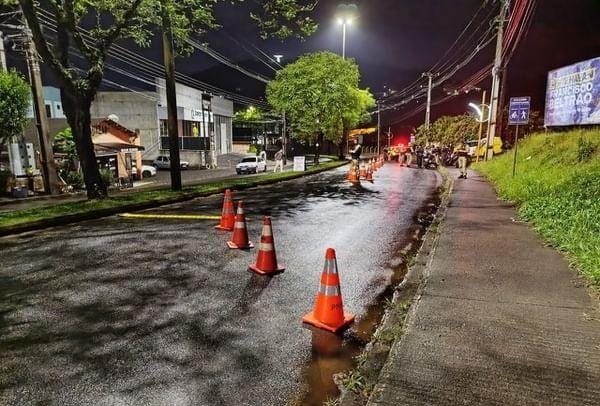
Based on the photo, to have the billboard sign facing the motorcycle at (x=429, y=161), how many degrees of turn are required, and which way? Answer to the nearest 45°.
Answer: approximately 90° to its right

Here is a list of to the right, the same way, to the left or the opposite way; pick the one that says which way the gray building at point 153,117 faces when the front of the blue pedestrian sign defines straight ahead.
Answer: to the left

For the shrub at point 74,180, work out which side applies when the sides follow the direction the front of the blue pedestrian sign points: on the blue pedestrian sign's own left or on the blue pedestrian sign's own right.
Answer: on the blue pedestrian sign's own right

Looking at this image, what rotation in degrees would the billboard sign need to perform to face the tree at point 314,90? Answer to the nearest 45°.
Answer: approximately 90° to its right

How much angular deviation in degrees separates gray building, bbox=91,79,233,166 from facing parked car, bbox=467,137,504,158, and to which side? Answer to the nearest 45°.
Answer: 0° — it already faces it

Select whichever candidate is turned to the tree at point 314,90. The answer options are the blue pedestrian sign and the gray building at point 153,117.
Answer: the gray building

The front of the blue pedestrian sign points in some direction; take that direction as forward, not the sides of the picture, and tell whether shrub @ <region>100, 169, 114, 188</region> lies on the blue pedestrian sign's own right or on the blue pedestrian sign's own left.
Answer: on the blue pedestrian sign's own right

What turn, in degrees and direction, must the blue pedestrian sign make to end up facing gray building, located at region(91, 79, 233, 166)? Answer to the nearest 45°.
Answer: approximately 90° to its right

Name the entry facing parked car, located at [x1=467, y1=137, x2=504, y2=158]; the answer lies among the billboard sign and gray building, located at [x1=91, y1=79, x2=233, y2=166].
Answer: the gray building

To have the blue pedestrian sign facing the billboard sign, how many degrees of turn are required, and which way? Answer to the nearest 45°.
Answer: approximately 135° to its left

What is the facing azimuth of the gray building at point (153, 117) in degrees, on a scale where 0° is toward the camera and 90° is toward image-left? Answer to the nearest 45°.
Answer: approximately 315°
